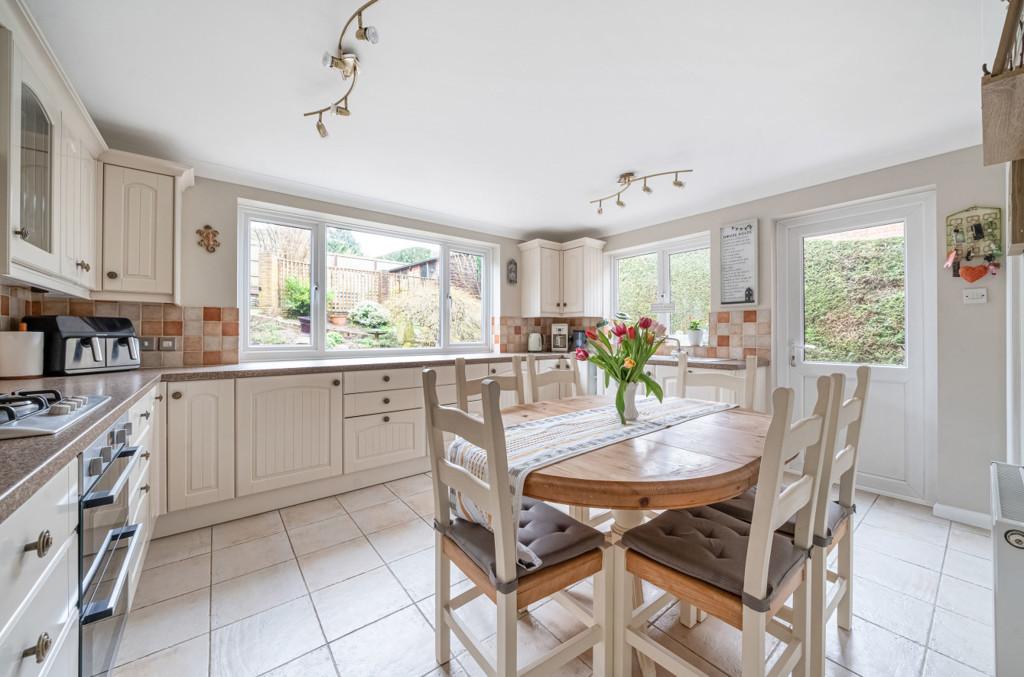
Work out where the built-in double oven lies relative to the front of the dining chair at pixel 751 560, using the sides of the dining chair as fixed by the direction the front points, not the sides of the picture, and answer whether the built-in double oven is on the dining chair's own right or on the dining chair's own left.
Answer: on the dining chair's own left

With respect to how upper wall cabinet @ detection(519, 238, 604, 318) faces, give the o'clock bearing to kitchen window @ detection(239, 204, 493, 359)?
The kitchen window is roughly at 2 o'clock from the upper wall cabinet.

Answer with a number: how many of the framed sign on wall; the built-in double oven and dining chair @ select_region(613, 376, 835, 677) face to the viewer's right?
1

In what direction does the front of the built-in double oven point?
to the viewer's right

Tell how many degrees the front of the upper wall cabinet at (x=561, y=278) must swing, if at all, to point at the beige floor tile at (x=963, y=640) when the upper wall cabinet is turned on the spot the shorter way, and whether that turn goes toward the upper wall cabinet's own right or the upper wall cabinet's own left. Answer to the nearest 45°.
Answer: approximately 45° to the upper wall cabinet's own left

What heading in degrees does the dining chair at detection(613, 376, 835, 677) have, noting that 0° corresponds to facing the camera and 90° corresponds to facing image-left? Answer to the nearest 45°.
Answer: approximately 135°

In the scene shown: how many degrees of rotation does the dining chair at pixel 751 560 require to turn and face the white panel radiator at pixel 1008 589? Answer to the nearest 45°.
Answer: approximately 135° to its right

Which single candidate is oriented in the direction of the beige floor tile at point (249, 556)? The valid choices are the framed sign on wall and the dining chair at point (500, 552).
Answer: the framed sign on wall

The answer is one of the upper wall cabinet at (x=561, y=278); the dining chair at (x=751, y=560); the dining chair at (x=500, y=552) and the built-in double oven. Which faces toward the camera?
the upper wall cabinet

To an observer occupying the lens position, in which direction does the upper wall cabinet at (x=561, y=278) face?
facing the viewer

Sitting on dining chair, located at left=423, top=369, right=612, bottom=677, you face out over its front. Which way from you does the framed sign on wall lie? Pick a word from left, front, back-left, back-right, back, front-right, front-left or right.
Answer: front

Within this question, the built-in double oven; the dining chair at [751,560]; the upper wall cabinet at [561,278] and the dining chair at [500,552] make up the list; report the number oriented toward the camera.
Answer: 1

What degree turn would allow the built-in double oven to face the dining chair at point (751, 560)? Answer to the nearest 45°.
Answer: approximately 45° to its right

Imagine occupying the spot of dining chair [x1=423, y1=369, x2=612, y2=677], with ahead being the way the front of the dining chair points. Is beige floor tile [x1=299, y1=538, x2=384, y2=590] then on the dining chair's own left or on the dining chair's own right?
on the dining chair's own left

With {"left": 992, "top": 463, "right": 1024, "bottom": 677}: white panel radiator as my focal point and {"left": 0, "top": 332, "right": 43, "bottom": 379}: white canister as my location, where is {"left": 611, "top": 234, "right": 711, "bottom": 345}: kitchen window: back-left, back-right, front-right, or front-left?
front-left

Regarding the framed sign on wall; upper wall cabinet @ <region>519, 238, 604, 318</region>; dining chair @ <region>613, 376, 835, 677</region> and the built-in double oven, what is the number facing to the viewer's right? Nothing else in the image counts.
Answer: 1
